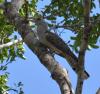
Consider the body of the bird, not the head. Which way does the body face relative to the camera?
to the viewer's left
